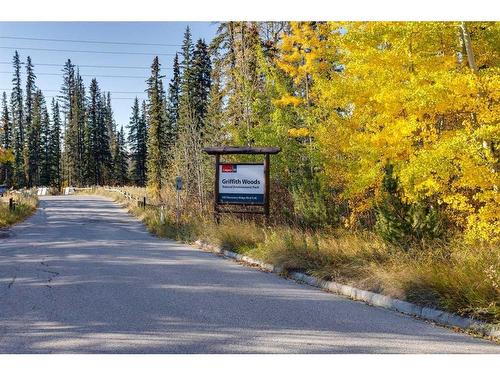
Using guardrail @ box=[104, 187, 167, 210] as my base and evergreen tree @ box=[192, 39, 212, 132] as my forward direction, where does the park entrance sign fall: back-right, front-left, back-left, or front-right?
back-right

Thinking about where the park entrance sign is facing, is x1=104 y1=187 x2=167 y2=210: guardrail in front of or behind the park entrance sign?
behind

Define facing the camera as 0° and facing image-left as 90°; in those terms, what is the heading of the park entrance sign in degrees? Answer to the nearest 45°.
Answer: approximately 0°

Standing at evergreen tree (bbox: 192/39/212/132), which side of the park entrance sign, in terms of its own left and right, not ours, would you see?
back
